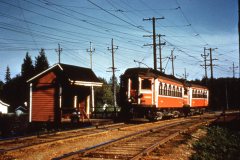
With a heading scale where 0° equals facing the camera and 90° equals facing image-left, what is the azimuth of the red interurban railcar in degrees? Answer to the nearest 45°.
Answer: approximately 45°

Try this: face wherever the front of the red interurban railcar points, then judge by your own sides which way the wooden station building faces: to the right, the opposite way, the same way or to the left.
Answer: to the left

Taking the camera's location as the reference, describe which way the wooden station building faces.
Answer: facing the viewer and to the right of the viewer

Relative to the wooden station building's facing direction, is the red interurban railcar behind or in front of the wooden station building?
in front

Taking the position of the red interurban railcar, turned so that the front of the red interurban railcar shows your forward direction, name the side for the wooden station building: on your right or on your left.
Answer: on your right

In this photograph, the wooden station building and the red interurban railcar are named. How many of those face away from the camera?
0
